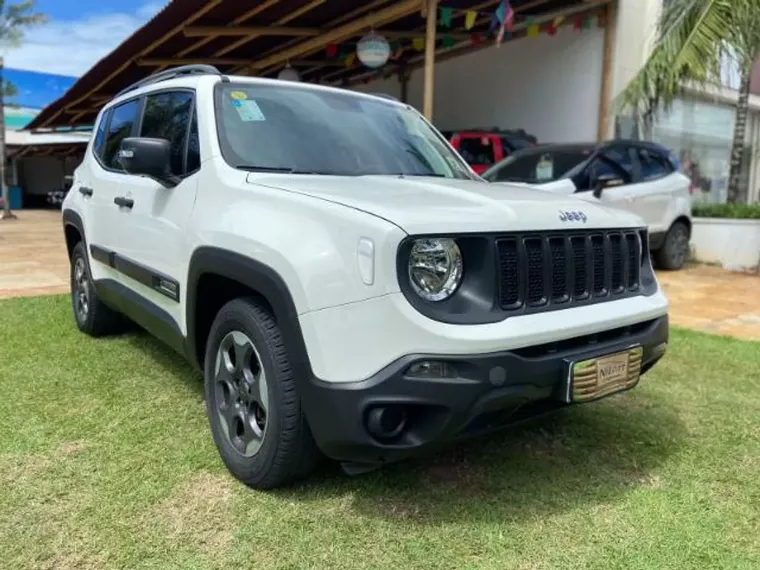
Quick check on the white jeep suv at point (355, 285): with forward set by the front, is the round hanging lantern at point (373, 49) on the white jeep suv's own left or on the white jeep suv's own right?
on the white jeep suv's own left

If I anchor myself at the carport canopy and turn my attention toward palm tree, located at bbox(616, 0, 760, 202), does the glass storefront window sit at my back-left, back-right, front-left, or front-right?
front-left

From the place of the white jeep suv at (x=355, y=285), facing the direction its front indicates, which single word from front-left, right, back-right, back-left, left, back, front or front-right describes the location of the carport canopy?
back-left

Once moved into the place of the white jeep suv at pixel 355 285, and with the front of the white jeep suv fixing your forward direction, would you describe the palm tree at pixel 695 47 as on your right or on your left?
on your left

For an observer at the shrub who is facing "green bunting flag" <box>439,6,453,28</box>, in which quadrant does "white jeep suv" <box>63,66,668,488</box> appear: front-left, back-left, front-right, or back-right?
front-left

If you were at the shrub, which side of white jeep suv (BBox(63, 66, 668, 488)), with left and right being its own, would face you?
left

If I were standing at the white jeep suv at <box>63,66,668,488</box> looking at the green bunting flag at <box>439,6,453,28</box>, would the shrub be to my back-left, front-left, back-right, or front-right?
front-right

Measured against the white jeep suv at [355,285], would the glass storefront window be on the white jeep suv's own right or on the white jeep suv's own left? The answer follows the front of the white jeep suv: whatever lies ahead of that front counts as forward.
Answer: on the white jeep suv's own left

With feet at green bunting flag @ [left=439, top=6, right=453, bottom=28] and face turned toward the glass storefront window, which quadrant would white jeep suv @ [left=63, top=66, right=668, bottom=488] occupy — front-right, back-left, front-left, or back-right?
back-right

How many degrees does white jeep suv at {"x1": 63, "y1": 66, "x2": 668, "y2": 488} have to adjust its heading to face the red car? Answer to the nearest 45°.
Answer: approximately 135° to its left

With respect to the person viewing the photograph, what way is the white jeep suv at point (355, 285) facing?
facing the viewer and to the right of the viewer
